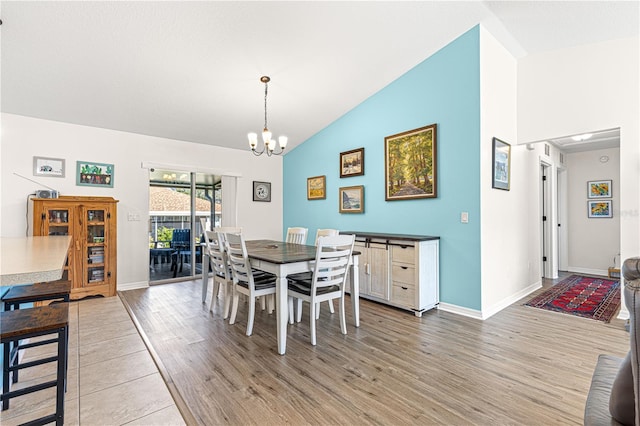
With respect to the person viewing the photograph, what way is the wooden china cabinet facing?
facing the viewer

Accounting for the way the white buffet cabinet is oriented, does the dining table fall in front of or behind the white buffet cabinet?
in front

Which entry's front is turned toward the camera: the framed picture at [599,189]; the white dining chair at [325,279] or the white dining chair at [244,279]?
the framed picture

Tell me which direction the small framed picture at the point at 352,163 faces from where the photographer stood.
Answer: facing the viewer and to the left of the viewer

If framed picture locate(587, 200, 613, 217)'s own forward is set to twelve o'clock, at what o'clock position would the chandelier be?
The chandelier is roughly at 1 o'clock from the framed picture.

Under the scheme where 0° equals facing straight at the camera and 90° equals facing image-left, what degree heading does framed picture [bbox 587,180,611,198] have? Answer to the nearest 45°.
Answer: approximately 0°

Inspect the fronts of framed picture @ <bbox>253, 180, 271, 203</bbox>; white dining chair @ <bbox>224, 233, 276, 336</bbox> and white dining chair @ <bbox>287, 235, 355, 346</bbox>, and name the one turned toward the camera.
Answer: the framed picture

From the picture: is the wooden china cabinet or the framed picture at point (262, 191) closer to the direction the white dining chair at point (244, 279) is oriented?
the framed picture

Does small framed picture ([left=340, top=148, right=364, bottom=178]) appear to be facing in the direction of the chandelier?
yes

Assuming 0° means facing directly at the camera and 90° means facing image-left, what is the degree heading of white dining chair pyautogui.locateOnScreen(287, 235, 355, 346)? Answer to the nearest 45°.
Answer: approximately 135°

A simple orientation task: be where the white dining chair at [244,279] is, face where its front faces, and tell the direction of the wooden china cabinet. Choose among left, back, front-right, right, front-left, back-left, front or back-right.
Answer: left

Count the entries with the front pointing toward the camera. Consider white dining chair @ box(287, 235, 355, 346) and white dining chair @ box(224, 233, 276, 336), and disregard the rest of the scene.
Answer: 0

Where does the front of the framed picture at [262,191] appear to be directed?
toward the camera
